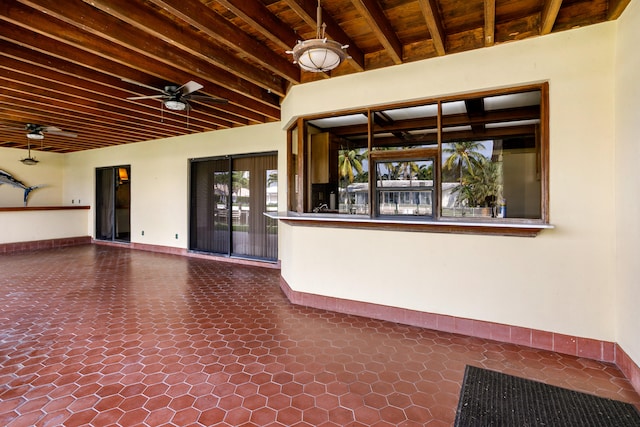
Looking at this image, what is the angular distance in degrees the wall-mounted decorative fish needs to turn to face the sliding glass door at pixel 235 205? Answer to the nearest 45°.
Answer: approximately 135° to its left

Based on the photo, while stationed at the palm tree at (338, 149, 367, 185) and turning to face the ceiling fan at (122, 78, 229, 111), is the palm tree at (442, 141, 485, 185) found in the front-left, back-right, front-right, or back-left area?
back-left

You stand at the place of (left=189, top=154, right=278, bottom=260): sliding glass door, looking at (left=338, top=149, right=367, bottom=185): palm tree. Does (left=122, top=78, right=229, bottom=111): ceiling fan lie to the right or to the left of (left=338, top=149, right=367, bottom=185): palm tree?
right

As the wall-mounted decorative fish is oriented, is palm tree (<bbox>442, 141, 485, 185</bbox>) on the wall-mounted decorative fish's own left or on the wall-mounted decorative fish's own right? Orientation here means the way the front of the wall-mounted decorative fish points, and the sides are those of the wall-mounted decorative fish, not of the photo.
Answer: on the wall-mounted decorative fish's own left

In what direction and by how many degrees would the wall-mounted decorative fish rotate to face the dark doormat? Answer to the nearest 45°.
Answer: approximately 90° to its left

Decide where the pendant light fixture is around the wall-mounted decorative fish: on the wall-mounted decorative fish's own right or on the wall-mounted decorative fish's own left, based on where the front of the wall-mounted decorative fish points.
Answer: on the wall-mounted decorative fish's own left
